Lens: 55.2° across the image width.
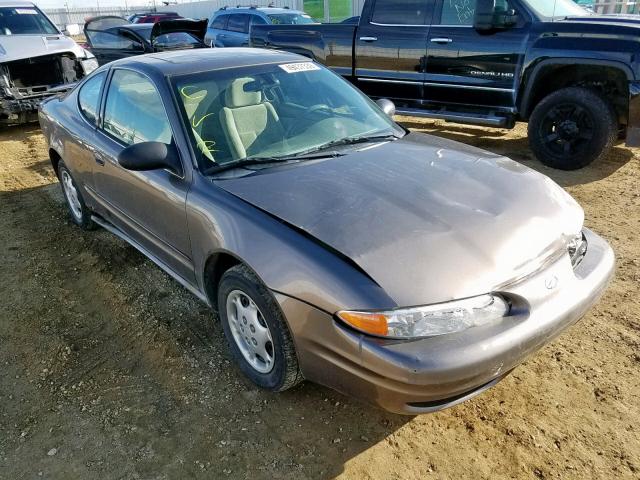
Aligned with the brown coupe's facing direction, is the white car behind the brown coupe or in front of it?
behind

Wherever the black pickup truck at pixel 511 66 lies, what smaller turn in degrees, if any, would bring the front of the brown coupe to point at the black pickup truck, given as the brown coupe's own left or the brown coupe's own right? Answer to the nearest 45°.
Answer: approximately 90° to the brown coupe's own left

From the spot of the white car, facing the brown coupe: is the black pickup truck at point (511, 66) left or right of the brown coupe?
left

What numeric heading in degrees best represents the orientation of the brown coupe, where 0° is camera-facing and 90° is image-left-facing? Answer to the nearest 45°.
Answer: approximately 315°

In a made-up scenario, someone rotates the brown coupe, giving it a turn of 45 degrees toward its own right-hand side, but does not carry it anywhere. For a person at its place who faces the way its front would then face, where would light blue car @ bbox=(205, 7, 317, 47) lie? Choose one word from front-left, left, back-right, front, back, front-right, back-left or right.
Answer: back
